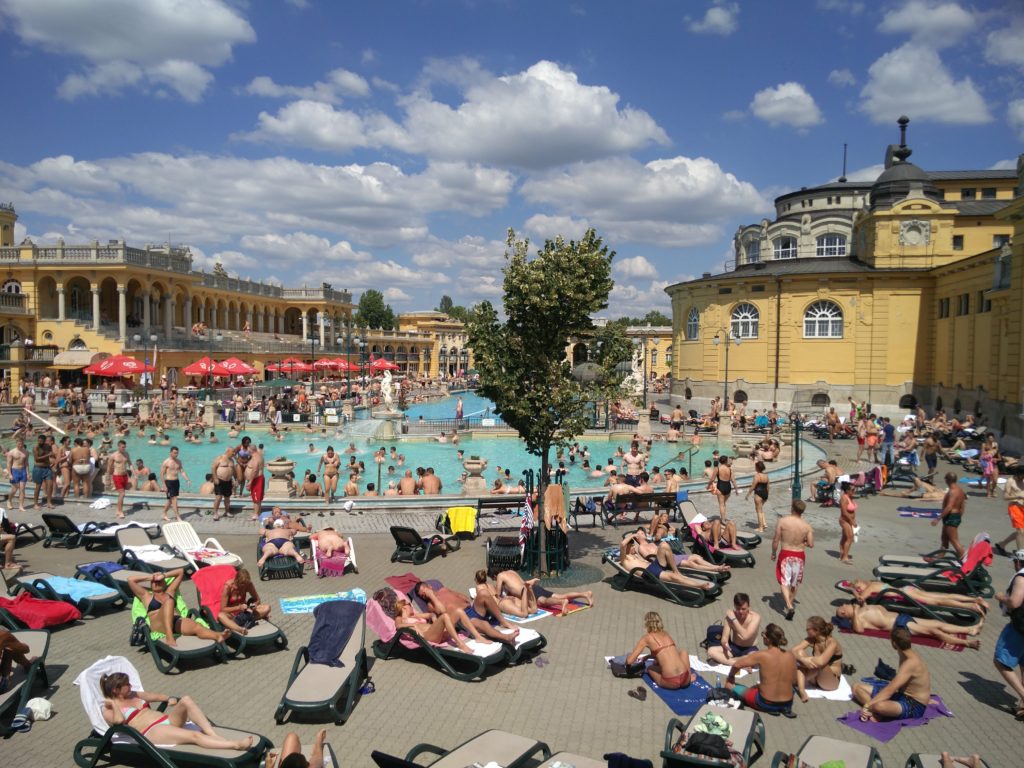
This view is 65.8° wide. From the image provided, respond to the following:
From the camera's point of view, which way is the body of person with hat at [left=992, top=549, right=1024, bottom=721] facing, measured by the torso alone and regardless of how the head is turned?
to the viewer's left

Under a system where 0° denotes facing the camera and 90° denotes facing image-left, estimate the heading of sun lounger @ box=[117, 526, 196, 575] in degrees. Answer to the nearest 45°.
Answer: approximately 315°

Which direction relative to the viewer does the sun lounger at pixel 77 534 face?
to the viewer's right

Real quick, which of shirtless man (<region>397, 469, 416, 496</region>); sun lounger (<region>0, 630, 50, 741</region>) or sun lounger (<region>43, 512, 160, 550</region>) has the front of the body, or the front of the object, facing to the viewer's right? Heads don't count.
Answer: sun lounger (<region>43, 512, 160, 550</region>)

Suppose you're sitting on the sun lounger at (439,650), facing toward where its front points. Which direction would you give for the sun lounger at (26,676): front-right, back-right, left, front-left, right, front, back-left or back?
back-right

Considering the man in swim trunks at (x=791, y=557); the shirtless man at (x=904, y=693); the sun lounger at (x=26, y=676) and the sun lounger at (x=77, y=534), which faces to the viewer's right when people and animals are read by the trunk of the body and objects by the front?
the sun lounger at (x=77, y=534)

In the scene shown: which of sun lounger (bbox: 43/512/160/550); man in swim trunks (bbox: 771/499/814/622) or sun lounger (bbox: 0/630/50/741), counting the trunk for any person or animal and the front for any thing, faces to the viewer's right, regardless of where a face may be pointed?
sun lounger (bbox: 43/512/160/550)

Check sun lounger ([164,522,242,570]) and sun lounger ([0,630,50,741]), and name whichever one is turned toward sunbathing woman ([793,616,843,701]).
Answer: sun lounger ([164,522,242,570])
